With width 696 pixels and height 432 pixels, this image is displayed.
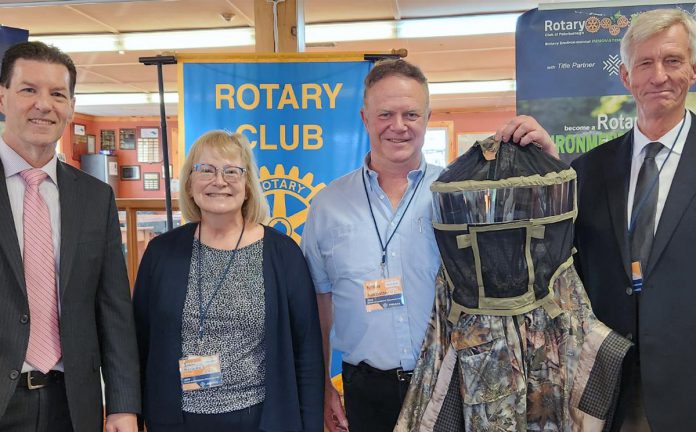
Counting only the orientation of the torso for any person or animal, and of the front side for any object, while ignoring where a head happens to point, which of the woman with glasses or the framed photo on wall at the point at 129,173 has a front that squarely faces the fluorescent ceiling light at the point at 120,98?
the framed photo on wall

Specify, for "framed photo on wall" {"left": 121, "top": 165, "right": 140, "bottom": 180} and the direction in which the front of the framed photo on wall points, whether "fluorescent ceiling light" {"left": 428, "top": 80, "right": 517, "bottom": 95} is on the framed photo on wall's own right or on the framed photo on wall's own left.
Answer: on the framed photo on wall's own left

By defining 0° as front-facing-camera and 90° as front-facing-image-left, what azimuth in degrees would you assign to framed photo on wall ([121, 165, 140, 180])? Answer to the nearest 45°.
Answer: approximately 0°

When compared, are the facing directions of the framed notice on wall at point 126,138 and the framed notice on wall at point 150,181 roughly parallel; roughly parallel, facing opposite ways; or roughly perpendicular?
roughly parallel

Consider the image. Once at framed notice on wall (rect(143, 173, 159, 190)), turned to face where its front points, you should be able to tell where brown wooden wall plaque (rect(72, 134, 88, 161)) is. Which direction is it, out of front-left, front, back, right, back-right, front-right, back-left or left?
right

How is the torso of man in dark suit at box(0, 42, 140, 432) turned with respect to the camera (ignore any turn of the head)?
toward the camera

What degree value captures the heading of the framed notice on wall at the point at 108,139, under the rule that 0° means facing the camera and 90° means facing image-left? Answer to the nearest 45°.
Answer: approximately 0°

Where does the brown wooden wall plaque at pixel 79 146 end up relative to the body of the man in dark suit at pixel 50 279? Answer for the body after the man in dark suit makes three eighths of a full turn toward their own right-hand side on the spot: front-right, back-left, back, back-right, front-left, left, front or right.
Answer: front-right

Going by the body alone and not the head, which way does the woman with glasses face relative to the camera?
toward the camera

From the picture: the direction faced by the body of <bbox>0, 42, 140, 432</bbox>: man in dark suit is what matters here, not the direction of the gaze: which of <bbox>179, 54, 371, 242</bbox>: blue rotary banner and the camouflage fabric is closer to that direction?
the camouflage fabric

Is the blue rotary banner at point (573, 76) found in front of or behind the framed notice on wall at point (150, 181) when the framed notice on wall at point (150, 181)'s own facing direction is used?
in front

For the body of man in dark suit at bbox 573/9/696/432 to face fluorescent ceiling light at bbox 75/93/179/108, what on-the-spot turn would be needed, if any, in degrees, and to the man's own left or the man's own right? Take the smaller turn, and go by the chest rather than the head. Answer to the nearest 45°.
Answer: approximately 135° to the man's own right

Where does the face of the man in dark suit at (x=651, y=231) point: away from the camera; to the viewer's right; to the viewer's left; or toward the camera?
toward the camera

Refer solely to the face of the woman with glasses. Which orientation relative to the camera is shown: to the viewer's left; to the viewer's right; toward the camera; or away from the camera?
toward the camera

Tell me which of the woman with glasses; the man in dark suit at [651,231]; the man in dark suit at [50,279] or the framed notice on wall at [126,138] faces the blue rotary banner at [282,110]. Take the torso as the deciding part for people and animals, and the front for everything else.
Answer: the framed notice on wall

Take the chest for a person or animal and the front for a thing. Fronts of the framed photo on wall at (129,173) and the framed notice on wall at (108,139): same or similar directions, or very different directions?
same or similar directions
